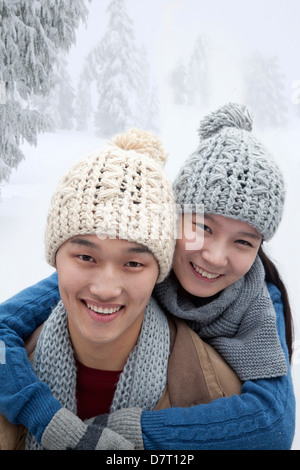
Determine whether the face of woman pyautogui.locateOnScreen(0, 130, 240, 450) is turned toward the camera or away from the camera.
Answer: toward the camera

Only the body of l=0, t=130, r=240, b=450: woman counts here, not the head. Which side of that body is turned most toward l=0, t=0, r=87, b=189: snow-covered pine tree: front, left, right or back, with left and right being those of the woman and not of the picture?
back

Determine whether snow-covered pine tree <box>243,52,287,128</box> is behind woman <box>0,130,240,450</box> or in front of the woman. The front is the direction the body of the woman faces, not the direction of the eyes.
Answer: behind

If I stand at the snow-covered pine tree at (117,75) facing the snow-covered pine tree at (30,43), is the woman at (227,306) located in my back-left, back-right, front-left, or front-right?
front-left

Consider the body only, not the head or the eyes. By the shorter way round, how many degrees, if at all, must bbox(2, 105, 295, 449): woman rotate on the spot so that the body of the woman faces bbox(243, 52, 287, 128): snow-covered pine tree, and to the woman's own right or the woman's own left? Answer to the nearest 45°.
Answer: approximately 135° to the woman's own right

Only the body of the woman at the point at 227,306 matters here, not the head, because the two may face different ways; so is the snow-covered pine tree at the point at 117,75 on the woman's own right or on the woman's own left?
on the woman's own right

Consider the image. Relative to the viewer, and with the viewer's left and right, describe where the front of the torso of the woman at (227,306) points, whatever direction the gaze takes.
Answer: facing the viewer and to the left of the viewer

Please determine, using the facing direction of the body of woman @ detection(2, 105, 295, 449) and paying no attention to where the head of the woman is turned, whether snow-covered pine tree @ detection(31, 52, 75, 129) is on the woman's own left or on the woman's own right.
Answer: on the woman's own right

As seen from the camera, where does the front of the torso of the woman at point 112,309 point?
toward the camera
